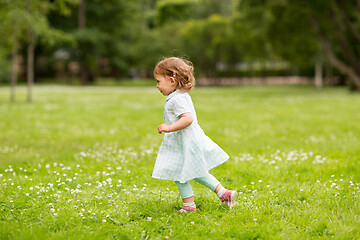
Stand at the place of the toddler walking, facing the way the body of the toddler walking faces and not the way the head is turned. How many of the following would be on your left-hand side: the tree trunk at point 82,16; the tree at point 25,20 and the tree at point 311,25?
0

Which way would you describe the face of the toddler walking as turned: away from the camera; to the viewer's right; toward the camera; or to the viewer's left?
to the viewer's left

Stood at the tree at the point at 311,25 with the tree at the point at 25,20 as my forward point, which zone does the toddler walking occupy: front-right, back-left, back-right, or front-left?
front-left

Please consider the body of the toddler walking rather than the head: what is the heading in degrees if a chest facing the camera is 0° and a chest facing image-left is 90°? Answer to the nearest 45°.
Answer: approximately 90°

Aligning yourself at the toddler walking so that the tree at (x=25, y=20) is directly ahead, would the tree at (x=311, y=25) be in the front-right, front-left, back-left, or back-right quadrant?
front-right

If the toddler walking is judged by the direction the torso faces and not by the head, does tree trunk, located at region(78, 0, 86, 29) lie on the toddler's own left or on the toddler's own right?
on the toddler's own right

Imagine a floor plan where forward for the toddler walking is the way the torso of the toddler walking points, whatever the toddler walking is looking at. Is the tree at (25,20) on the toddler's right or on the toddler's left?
on the toddler's right

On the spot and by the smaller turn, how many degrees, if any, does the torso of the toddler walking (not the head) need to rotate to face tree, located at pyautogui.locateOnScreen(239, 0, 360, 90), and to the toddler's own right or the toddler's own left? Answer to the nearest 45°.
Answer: approximately 90° to the toddler's own right

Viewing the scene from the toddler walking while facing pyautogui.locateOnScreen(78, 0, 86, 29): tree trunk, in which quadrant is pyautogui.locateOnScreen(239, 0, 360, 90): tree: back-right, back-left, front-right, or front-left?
front-right
